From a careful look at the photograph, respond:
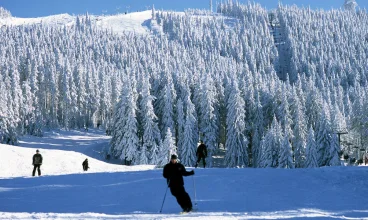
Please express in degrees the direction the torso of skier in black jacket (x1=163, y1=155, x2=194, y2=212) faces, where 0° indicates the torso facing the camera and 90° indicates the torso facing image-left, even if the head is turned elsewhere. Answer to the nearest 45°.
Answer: approximately 0°

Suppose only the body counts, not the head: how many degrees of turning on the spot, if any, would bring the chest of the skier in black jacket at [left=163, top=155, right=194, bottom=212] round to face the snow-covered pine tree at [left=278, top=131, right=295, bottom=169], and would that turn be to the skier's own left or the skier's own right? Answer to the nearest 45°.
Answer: approximately 180°
